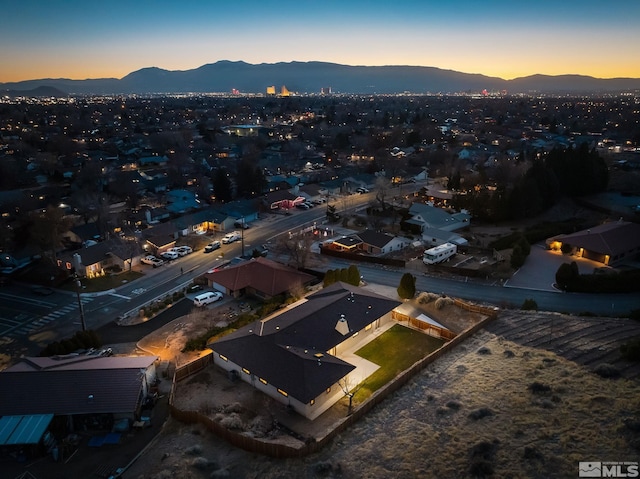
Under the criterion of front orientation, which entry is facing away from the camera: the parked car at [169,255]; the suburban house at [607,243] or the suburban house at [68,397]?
the suburban house at [68,397]

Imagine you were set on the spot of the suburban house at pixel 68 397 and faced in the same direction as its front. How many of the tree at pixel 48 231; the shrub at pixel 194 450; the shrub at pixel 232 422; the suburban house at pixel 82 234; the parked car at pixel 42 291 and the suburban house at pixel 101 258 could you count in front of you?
4

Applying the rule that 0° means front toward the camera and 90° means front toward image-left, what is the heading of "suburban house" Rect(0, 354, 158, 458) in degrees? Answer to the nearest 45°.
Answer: approximately 180°

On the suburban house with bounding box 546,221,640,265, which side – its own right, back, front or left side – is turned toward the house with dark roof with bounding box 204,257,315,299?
front

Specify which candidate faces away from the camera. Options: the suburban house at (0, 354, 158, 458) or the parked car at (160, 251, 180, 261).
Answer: the suburban house

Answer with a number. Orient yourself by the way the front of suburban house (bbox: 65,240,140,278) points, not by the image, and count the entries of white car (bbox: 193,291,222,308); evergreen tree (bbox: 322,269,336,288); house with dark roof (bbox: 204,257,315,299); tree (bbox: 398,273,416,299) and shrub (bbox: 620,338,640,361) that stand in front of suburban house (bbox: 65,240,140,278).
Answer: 5

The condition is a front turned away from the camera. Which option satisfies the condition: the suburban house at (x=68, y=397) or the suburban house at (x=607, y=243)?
the suburban house at (x=68, y=397)

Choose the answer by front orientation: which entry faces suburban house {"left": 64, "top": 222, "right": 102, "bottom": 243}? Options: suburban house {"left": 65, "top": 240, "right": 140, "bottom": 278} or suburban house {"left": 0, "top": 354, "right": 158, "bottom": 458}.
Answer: suburban house {"left": 0, "top": 354, "right": 158, "bottom": 458}

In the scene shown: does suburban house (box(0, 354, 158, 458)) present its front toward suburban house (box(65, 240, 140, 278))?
yes
